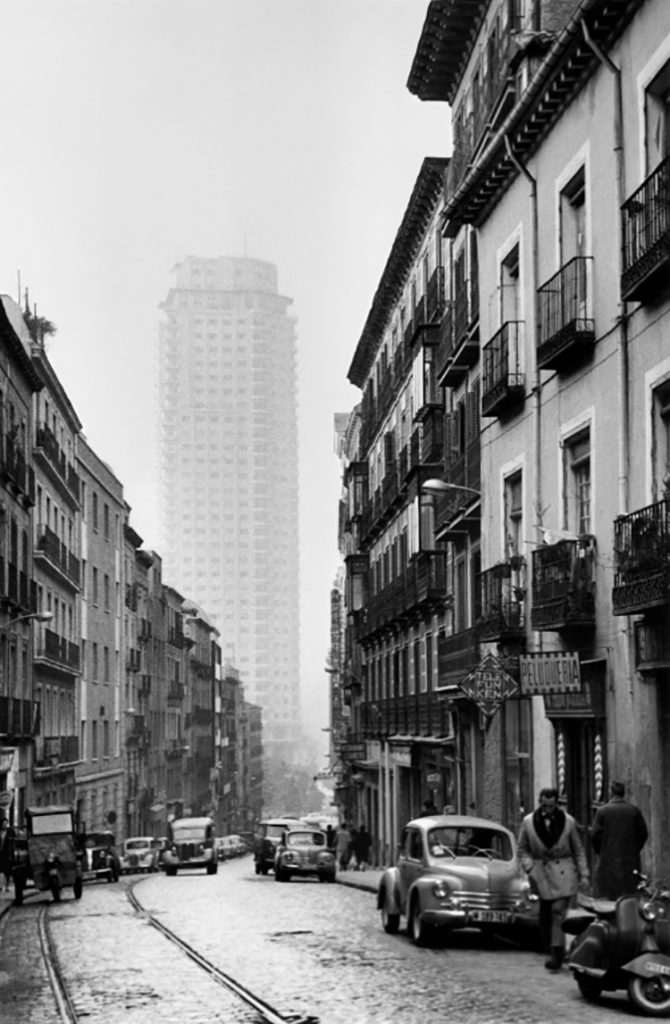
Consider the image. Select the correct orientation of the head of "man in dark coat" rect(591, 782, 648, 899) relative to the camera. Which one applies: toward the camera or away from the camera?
away from the camera

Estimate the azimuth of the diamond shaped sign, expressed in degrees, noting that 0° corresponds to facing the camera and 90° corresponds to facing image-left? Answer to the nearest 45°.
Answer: approximately 0°

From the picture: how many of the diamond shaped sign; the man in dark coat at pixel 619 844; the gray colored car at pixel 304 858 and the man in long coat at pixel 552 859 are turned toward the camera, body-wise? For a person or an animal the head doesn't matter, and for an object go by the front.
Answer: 3

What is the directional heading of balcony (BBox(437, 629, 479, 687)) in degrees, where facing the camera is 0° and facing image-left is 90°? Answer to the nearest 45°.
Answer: approximately 45°

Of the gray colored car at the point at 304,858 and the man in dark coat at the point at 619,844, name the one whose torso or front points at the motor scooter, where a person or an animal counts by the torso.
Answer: the gray colored car

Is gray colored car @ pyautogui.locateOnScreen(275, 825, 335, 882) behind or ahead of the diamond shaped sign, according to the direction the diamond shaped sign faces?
behind

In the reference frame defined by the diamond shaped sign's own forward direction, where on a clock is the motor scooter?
The motor scooter is roughly at 12 o'clock from the diamond shaped sign.

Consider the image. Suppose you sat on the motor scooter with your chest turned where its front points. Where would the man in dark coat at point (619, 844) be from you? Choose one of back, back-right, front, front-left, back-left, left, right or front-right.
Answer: back-left

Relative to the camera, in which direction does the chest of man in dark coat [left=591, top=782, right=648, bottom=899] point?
away from the camera

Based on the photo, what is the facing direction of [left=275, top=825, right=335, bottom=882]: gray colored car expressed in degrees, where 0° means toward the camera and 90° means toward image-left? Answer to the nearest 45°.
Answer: approximately 0°

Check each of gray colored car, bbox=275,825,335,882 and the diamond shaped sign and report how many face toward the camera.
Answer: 2
